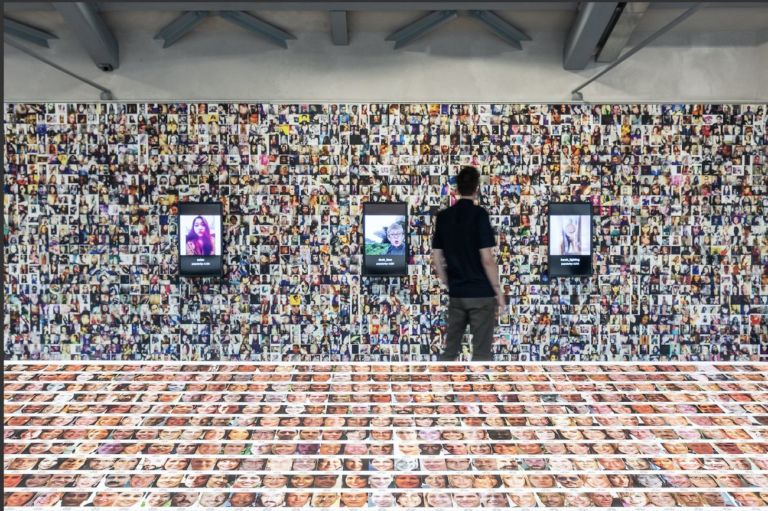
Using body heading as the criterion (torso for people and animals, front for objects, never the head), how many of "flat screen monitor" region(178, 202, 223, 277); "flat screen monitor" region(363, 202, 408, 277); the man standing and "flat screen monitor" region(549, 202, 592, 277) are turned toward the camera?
3

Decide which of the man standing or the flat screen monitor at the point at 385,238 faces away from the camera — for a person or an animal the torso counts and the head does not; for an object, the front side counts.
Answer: the man standing

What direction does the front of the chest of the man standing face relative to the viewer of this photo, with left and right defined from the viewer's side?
facing away from the viewer

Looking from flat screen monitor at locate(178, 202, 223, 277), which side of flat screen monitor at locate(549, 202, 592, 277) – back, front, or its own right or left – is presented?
right

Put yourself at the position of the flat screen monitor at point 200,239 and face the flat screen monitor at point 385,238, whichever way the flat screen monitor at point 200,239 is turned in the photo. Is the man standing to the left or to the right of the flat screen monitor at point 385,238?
right

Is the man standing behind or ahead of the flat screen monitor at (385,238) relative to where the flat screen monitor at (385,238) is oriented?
ahead

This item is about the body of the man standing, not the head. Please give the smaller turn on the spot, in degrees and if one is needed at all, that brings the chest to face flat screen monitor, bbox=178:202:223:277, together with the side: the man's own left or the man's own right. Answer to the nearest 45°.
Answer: approximately 45° to the man's own left

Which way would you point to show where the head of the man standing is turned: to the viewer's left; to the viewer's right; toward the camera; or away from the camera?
away from the camera

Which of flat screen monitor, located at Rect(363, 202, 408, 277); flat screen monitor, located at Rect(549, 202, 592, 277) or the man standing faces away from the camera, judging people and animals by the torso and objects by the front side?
the man standing

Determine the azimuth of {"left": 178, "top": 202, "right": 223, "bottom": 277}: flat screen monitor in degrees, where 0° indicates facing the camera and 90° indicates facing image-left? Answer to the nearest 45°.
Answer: approximately 0°

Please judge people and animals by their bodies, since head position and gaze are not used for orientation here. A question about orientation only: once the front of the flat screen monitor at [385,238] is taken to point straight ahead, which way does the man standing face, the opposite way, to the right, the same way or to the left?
the opposite way

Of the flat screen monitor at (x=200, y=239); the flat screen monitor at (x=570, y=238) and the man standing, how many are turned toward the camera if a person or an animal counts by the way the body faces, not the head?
2
